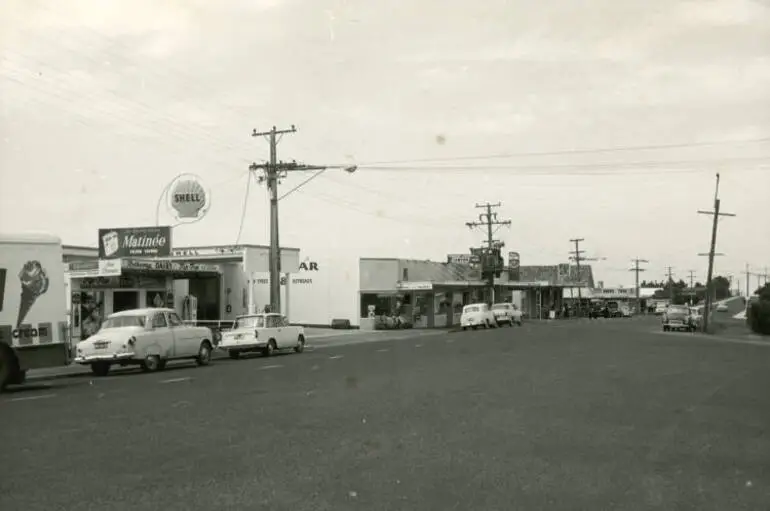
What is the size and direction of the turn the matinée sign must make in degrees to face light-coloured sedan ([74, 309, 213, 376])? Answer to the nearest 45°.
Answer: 0° — it already faces it

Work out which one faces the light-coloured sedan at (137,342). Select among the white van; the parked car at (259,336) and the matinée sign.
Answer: the matinée sign

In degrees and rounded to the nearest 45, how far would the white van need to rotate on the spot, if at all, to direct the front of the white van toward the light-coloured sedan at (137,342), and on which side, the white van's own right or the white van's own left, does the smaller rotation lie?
approximately 180°

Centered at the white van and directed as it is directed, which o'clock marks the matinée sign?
The matinée sign is roughly at 5 o'clock from the white van.

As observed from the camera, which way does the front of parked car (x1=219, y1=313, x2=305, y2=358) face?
facing away from the viewer and to the right of the viewer

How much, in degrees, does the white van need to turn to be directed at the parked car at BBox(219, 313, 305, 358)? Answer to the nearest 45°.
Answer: approximately 180°

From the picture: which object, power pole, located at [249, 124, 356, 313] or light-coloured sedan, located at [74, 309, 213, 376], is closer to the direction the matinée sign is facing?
the light-coloured sedan

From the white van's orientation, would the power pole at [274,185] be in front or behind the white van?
behind

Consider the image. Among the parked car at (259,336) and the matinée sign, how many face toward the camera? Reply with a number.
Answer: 1
